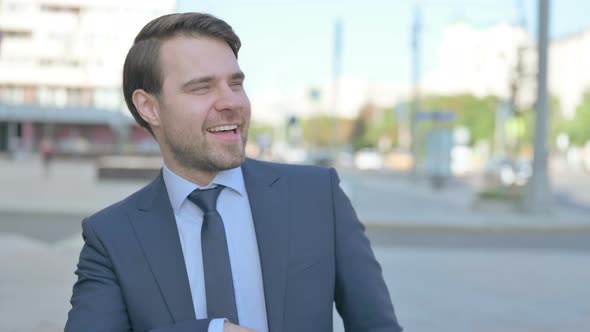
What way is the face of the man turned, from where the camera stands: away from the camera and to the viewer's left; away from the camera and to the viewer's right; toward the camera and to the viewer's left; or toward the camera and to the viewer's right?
toward the camera and to the viewer's right

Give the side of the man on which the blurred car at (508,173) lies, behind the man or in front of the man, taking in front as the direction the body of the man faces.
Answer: behind

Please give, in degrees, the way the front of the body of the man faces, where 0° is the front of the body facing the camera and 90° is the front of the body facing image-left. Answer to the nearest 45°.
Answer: approximately 0°

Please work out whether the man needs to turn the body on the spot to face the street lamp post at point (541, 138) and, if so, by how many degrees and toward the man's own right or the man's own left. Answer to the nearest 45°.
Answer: approximately 135° to the man's own left
